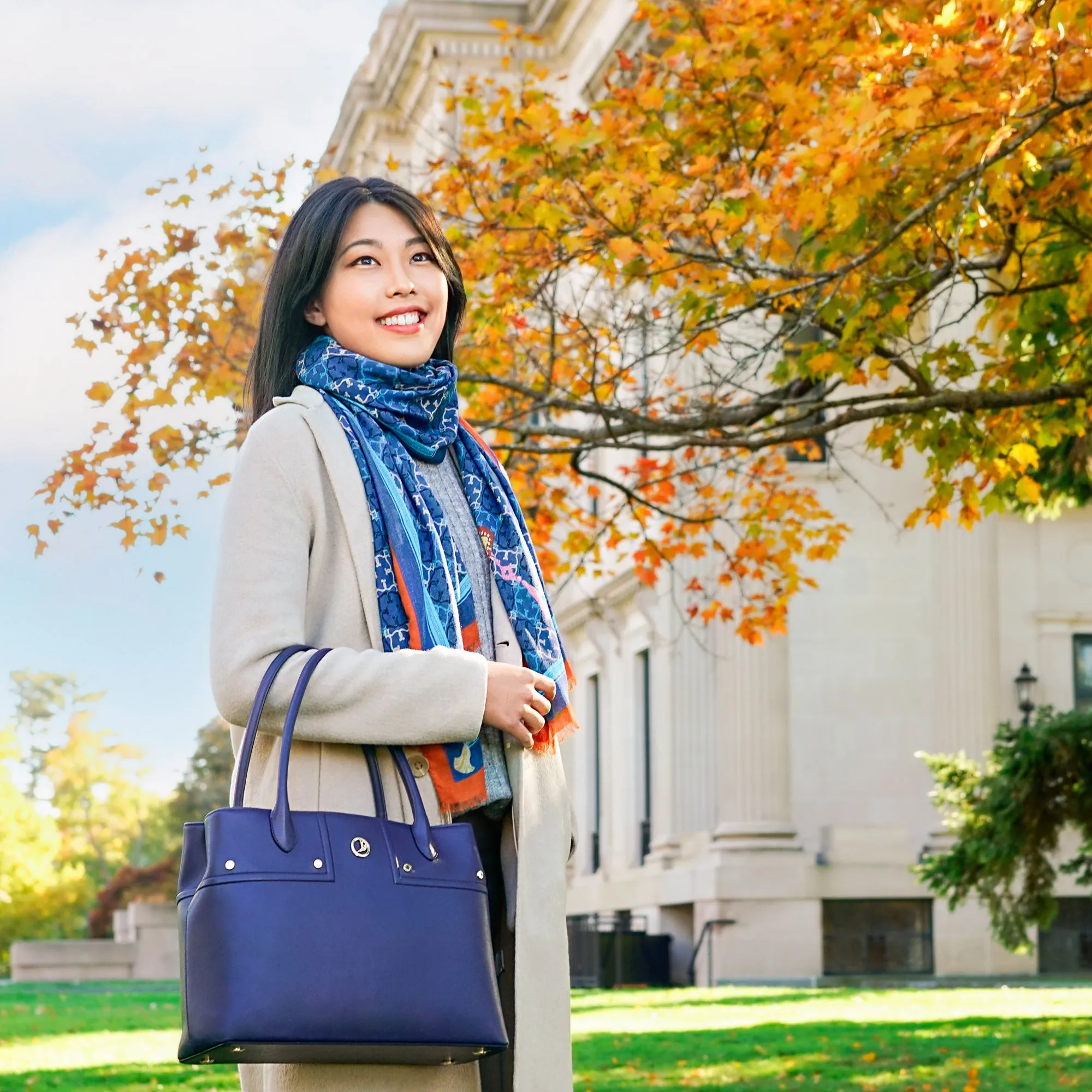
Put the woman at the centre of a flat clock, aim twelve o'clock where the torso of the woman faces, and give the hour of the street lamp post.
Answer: The street lamp post is roughly at 8 o'clock from the woman.

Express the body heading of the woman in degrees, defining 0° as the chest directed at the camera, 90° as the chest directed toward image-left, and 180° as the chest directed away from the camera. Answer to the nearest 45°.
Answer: approximately 315°

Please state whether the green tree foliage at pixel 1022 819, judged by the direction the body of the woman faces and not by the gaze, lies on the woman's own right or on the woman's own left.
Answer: on the woman's own left

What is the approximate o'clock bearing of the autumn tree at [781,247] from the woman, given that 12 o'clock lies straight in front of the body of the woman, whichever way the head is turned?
The autumn tree is roughly at 8 o'clock from the woman.
